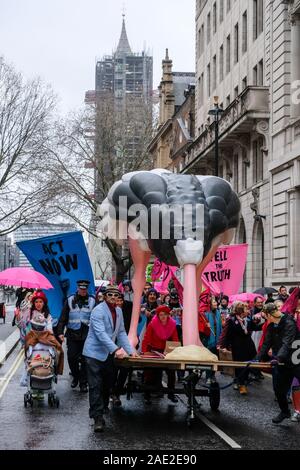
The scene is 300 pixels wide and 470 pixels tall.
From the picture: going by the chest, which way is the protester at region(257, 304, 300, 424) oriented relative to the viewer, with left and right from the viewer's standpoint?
facing the viewer and to the left of the viewer

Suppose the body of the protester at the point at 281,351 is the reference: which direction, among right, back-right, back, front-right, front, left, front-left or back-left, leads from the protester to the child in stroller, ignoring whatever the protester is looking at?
front-right

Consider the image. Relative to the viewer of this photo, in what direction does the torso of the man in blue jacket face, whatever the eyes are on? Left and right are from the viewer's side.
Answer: facing the viewer and to the right of the viewer

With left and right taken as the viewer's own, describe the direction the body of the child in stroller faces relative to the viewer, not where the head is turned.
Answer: facing the viewer

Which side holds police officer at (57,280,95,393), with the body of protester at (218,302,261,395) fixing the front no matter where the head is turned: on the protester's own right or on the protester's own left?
on the protester's own right

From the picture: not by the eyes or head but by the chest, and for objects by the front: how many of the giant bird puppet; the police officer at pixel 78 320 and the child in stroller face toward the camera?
3
